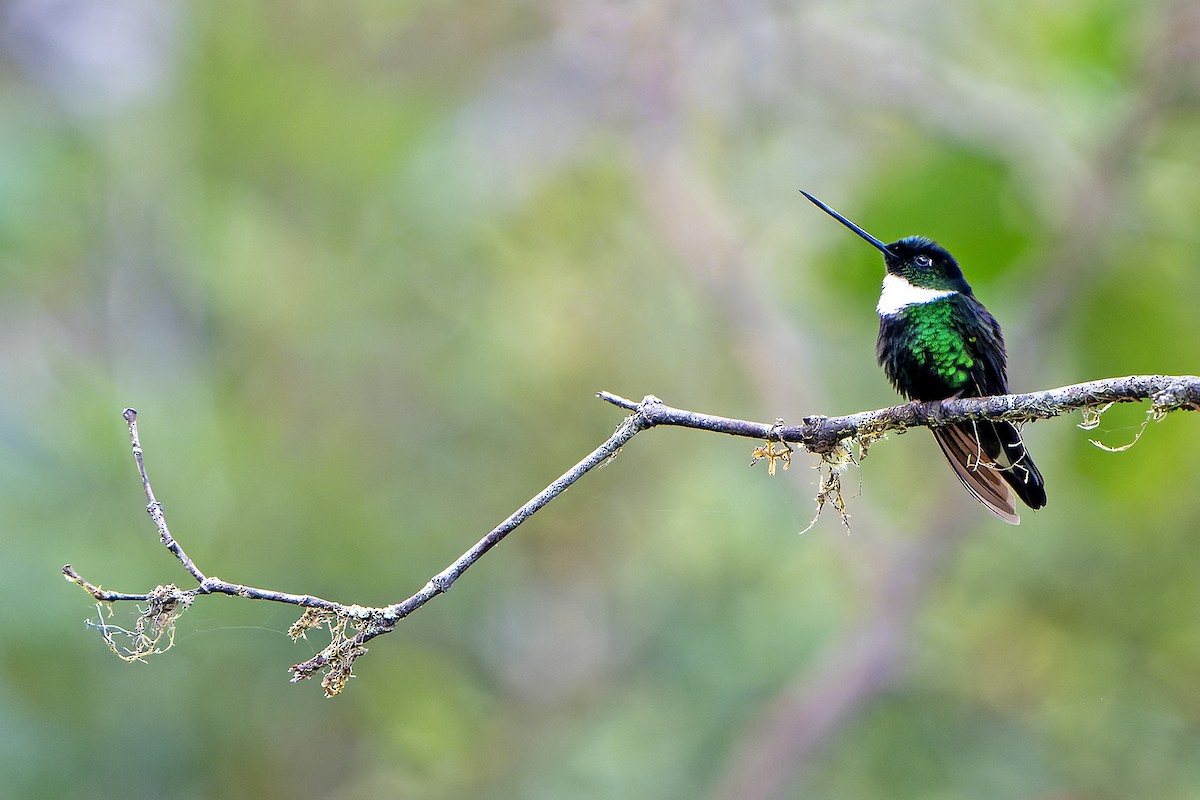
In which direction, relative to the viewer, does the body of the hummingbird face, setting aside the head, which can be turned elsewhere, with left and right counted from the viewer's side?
facing the viewer and to the left of the viewer
